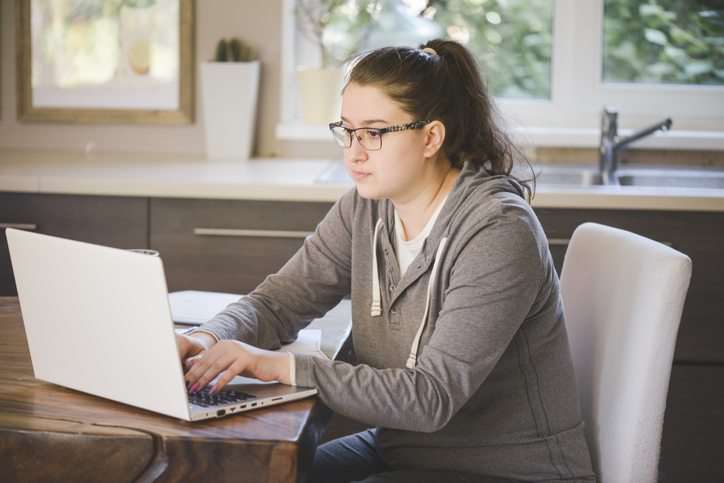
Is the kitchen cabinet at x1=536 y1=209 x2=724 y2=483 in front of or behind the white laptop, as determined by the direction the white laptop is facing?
in front

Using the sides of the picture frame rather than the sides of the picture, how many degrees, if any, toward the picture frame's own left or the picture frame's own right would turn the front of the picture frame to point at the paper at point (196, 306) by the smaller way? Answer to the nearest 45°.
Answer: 0° — it already faces it

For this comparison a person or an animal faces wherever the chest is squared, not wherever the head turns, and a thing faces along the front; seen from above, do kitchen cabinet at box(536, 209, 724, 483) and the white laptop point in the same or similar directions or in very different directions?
very different directions

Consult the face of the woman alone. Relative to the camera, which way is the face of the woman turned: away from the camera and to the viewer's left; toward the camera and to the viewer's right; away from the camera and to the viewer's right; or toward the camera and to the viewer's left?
toward the camera and to the viewer's left

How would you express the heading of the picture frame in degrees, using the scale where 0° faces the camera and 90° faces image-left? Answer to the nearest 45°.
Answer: approximately 0°

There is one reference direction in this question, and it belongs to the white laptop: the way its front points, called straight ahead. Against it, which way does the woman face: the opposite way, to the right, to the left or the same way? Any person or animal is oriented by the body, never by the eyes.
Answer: the opposite way

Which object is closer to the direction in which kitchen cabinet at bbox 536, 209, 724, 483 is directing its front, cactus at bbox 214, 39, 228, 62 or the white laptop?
the white laptop

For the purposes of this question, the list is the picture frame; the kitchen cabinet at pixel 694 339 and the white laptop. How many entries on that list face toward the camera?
2

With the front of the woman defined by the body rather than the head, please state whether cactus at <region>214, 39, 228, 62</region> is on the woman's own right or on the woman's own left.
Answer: on the woman's own right

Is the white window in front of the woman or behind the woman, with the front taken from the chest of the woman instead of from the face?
behind
